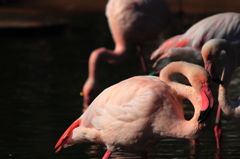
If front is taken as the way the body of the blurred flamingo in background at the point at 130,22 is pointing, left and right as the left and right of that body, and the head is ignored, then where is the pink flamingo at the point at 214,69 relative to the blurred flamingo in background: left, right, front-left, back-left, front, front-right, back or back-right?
left

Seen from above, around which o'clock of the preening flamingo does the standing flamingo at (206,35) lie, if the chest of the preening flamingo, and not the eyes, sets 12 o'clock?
The standing flamingo is roughly at 10 o'clock from the preening flamingo.

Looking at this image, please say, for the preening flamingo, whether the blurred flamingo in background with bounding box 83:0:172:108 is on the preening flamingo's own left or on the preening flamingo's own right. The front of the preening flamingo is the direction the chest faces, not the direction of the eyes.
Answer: on the preening flamingo's own left

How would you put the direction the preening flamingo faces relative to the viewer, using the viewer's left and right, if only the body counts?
facing to the right of the viewer

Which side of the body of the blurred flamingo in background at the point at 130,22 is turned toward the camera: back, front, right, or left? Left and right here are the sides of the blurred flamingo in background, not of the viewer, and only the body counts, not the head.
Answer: left

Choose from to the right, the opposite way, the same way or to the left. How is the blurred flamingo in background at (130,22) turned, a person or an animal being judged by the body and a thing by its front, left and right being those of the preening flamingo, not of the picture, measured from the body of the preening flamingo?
the opposite way

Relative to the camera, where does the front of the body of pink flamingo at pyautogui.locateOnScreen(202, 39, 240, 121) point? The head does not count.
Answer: to the viewer's left

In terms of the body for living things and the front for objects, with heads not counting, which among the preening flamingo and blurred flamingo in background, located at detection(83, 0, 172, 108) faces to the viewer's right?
the preening flamingo

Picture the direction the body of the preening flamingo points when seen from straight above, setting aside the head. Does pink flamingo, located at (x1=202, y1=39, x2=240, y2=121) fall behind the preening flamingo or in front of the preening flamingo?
in front

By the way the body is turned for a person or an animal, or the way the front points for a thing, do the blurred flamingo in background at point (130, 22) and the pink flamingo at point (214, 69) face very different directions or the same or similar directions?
same or similar directions
